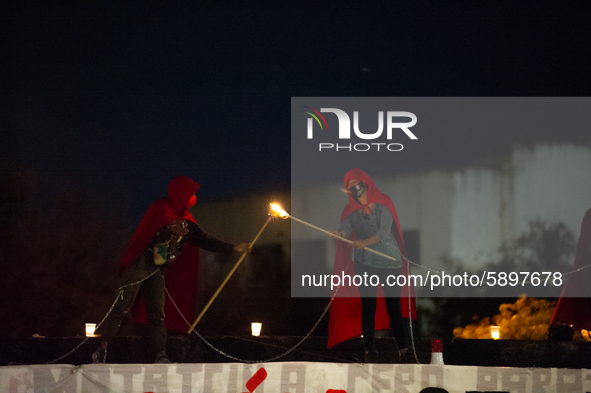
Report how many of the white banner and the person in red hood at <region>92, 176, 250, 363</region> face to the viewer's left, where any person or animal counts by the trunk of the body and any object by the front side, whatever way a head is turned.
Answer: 0

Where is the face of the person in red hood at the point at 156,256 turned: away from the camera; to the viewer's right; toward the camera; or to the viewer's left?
to the viewer's right

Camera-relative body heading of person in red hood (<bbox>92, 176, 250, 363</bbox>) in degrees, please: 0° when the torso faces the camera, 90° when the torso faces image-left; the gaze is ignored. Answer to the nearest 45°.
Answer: approximately 315°

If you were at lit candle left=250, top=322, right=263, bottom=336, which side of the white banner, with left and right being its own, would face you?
back

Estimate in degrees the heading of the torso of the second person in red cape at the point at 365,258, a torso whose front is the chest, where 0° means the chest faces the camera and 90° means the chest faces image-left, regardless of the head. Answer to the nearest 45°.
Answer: approximately 45°

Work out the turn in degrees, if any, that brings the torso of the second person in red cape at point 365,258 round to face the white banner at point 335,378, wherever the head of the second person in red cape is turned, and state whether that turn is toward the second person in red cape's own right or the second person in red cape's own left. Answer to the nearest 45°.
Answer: approximately 45° to the second person in red cape's own left

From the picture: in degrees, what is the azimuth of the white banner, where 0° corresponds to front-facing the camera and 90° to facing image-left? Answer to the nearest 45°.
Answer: approximately 0°

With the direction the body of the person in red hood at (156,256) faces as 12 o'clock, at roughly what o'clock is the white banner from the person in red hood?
The white banner is roughly at 12 o'clock from the person in red hood.

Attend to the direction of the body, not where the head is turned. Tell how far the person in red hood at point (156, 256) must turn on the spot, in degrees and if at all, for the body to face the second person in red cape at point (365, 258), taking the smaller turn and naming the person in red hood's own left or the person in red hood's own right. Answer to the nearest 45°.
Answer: approximately 45° to the person in red hood's own left

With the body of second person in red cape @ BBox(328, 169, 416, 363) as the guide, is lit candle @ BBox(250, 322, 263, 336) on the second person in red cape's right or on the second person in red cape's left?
on the second person in red cape's right

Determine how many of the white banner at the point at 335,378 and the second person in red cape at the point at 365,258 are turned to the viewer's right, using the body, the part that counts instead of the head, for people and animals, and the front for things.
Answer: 0
